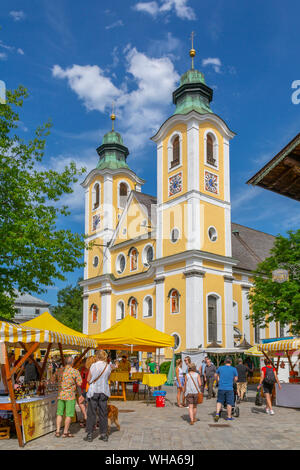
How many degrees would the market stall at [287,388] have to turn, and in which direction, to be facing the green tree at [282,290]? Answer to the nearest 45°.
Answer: approximately 135° to its right

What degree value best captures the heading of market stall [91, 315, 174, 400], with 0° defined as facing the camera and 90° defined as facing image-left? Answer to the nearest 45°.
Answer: approximately 0°

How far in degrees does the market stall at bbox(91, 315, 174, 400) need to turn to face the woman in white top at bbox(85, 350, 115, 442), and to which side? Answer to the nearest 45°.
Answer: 0° — it already faces them

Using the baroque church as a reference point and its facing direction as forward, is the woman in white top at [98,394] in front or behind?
in front

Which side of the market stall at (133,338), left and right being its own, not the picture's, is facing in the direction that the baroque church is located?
back

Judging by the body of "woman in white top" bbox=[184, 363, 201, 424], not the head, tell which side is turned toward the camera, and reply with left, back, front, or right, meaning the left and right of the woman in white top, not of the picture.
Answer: back

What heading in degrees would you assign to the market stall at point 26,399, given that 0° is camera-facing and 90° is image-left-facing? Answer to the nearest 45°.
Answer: approximately 315°

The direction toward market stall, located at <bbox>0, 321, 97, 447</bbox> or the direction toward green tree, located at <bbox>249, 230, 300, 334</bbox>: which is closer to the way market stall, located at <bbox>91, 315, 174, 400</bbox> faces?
the market stall

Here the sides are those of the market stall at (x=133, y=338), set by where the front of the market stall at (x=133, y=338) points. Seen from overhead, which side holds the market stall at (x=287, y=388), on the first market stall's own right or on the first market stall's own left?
on the first market stall's own left

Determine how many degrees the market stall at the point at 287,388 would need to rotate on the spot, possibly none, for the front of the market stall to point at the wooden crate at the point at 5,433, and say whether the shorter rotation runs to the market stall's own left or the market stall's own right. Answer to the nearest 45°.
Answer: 0° — it already faces it
